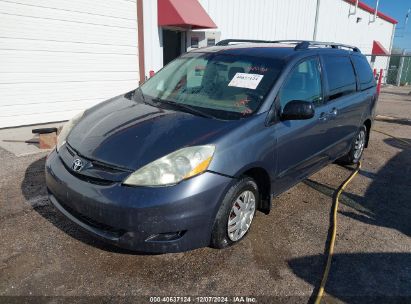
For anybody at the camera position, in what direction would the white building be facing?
facing the viewer and to the right of the viewer

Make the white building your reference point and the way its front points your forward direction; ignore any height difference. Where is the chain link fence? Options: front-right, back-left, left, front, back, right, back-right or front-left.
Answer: left

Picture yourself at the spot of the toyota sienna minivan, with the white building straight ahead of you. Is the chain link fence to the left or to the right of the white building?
right

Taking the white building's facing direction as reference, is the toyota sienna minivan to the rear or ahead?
ahead

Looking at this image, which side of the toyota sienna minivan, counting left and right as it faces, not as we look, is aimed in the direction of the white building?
right

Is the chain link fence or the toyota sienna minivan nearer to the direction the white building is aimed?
the toyota sienna minivan

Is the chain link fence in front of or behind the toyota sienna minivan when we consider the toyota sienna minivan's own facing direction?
behind

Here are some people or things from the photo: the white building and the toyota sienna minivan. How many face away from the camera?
0
